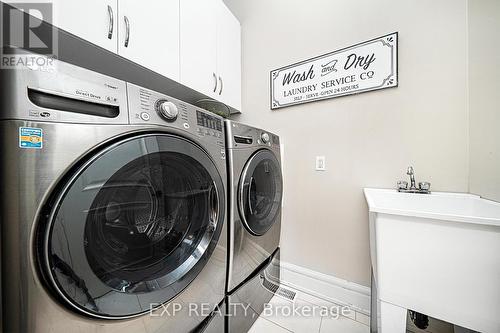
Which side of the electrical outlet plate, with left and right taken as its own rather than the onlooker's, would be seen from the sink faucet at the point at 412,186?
left

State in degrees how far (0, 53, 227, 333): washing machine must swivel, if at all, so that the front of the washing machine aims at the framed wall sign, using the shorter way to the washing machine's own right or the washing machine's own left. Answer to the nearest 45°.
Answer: approximately 45° to the washing machine's own left

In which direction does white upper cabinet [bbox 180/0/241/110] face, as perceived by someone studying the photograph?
facing the viewer and to the right of the viewer

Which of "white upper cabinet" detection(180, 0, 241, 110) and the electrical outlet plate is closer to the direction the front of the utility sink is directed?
the white upper cabinet

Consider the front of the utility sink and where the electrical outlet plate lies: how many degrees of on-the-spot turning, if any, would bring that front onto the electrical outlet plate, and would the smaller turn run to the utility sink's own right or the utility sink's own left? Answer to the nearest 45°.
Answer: approximately 135° to the utility sink's own right

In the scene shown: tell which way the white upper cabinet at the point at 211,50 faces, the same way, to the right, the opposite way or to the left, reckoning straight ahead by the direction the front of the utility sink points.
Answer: to the left

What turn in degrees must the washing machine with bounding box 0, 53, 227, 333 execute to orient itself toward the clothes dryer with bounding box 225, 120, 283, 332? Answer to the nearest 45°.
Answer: approximately 45° to its left

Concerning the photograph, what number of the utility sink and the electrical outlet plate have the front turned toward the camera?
2

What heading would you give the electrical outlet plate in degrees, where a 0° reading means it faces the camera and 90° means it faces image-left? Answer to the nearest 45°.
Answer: approximately 0°

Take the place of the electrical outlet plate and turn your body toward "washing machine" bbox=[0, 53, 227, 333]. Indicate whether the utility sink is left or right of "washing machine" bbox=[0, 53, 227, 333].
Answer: left

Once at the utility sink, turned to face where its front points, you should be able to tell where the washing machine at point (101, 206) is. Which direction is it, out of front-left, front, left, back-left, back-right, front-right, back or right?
front-right

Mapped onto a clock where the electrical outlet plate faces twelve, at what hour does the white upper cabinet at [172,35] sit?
The white upper cabinet is roughly at 2 o'clock from the electrical outlet plate.

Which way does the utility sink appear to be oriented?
toward the camera

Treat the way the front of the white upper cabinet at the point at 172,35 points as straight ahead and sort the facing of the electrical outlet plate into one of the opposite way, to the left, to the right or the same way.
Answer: to the right

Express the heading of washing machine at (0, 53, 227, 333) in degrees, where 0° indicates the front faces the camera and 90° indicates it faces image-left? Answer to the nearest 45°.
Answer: approximately 315°

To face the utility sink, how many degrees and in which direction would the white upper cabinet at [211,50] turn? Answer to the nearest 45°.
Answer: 0° — it already faces it
